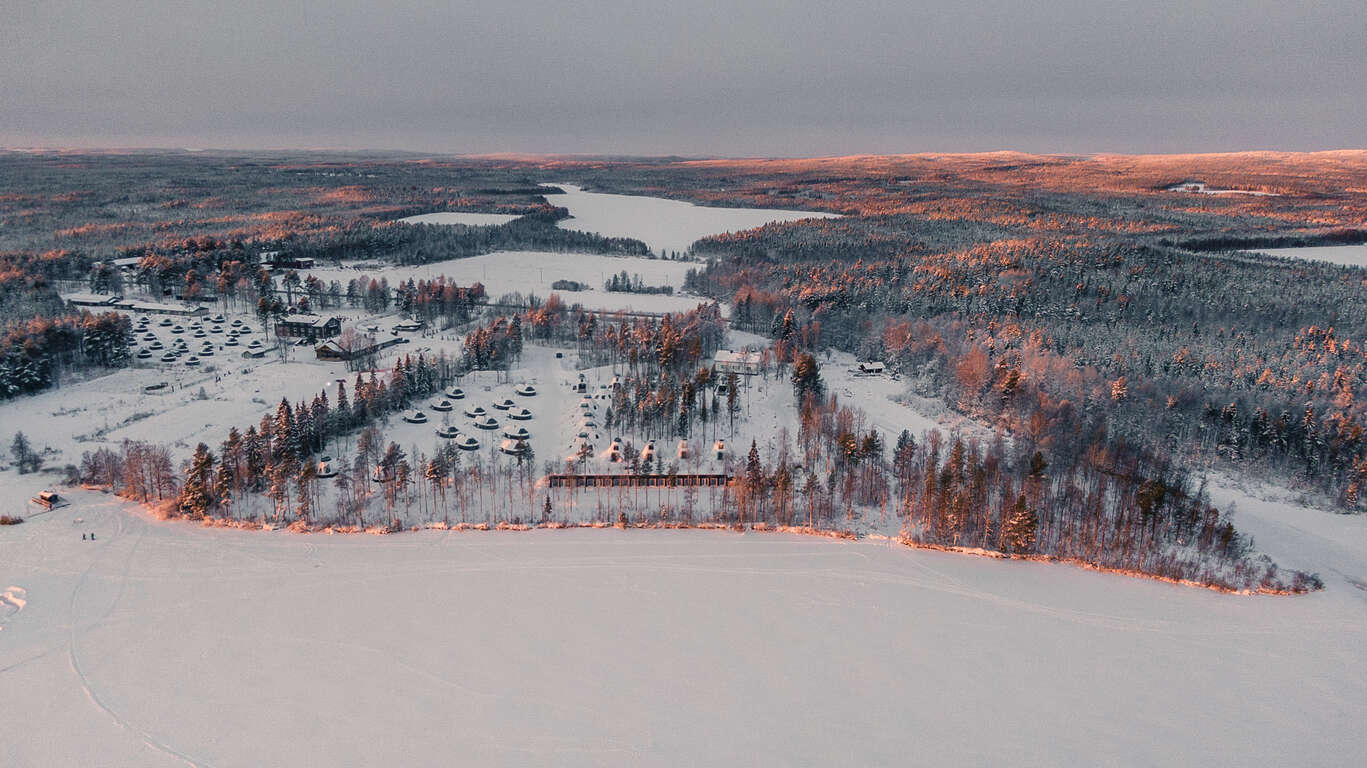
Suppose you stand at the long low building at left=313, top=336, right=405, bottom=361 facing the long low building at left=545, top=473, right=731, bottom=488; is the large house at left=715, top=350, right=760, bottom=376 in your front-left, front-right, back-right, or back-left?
front-left

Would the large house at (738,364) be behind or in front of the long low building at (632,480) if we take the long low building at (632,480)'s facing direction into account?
behind

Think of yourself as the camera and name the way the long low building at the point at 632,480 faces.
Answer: facing the viewer

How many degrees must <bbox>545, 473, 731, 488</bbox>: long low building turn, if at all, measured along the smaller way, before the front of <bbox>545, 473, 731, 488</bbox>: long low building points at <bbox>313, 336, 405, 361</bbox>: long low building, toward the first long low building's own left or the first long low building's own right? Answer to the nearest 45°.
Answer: approximately 135° to the first long low building's own right
